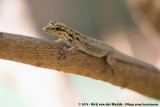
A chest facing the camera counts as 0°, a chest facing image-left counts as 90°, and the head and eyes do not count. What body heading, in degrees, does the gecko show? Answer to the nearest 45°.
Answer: approximately 90°
